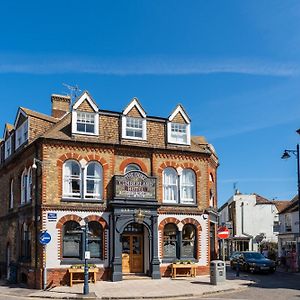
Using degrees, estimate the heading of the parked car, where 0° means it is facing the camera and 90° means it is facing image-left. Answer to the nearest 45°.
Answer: approximately 315°

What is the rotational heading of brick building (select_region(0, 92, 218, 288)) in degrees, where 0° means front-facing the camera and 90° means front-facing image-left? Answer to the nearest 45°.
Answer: approximately 0°

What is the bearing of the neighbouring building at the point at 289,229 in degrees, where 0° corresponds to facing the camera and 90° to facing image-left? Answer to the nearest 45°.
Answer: approximately 45°

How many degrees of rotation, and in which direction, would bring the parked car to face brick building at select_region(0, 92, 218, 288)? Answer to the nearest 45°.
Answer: approximately 90° to its right

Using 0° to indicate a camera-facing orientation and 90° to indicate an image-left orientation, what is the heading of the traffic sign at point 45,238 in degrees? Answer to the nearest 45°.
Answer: approximately 0°

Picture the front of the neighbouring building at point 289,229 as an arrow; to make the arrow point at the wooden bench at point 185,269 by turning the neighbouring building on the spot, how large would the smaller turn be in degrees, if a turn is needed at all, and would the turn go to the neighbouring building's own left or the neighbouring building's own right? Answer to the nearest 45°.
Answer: approximately 45° to the neighbouring building's own left

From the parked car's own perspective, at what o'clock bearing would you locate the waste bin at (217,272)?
The waste bin is roughly at 2 o'clock from the parked car.

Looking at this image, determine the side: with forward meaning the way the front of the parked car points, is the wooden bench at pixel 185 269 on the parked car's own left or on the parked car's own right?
on the parked car's own right

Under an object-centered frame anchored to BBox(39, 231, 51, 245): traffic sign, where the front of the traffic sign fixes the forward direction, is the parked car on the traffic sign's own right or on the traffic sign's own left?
on the traffic sign's own left

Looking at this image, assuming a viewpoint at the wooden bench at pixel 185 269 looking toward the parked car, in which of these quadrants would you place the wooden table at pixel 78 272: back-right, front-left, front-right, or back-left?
back-left

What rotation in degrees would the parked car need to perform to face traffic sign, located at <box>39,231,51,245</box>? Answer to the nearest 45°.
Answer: approximately 90° to its right
